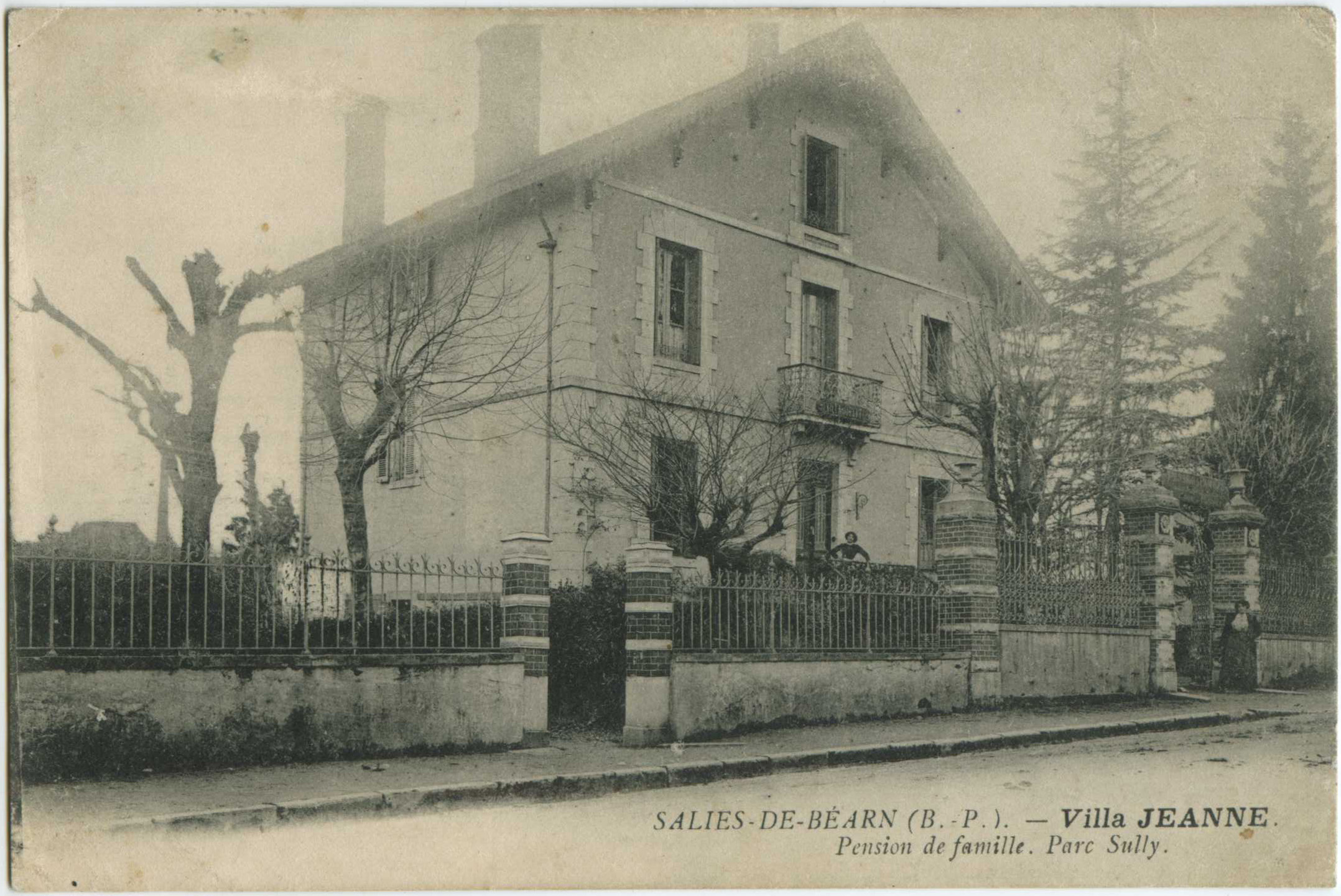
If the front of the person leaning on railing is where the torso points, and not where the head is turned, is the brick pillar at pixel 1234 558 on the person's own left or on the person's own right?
on the person's own left

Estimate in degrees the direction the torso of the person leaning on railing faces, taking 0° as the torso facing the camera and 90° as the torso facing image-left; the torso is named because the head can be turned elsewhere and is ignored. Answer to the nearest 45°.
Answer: approximately 0°

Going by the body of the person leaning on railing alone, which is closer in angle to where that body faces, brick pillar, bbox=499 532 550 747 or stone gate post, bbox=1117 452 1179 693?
the brick pillar

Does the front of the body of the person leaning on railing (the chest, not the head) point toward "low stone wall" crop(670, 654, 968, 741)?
yes

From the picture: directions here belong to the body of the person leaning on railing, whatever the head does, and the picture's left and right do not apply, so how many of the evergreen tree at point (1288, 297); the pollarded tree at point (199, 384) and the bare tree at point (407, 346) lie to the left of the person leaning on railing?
1
